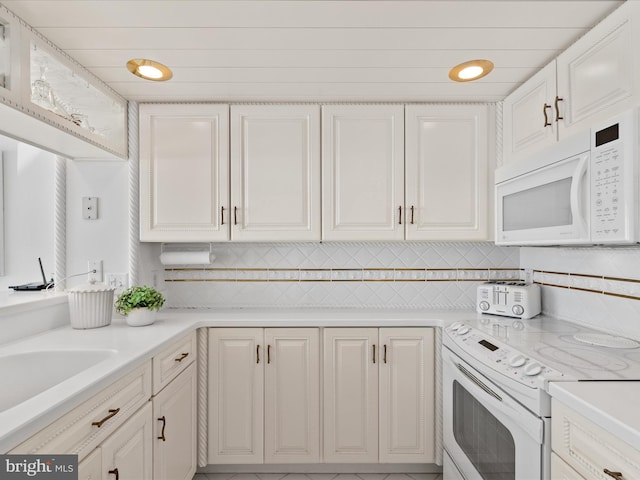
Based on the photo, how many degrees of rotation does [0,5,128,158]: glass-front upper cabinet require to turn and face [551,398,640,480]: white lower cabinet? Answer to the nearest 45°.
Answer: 0° — it already faces it

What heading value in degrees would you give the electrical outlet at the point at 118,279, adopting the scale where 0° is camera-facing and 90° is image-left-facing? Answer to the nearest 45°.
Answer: approximately 0°

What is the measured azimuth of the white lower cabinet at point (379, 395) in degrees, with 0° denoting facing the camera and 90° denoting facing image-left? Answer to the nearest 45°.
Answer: approximately 0°

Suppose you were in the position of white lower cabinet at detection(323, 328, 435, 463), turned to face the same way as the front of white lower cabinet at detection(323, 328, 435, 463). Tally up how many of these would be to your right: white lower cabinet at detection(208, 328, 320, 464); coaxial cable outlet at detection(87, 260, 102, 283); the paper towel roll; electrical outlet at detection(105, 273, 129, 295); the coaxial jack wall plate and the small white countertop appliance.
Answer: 5

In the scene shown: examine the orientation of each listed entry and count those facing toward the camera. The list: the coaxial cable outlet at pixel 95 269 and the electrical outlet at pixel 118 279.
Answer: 2

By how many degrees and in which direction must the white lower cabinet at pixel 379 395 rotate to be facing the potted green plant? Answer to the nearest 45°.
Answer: approximately 90° to its right

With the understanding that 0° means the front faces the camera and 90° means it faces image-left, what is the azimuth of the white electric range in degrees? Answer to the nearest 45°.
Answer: approximately 45°
